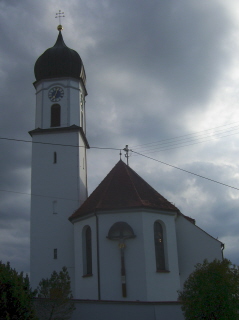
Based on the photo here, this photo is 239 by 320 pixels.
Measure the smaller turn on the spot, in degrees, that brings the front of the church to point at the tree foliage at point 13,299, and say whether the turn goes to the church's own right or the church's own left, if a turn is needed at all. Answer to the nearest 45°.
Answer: approximately 180°

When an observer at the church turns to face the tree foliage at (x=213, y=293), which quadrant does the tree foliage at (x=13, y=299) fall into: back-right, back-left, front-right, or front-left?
front-right

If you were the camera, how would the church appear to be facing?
facing away from the viewer

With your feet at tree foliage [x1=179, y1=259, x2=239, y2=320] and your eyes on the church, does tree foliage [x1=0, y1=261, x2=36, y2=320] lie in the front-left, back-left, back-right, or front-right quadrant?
front-left
